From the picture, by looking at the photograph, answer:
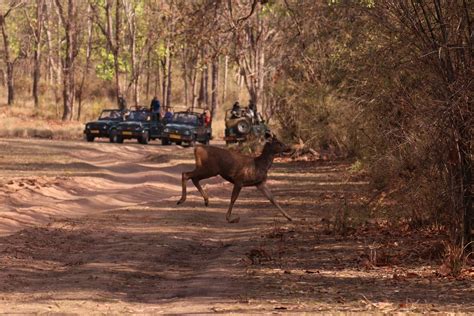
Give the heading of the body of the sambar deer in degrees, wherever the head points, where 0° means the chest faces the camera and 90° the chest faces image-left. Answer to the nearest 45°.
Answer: approximately 270°

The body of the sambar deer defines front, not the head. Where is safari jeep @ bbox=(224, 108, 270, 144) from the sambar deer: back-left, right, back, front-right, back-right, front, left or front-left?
left
